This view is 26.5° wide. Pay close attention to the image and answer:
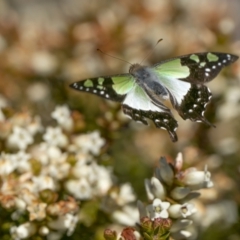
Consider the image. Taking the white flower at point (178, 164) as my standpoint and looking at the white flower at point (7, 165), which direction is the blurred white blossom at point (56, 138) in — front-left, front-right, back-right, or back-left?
front-right

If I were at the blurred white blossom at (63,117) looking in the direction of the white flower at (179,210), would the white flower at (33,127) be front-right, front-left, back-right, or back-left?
back-right

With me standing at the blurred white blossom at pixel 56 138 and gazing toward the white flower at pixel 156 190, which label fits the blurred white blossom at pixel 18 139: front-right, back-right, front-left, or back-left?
back-right

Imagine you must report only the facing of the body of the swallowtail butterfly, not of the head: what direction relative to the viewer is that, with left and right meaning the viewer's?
facing away from the viewer and to the left of the viewer
